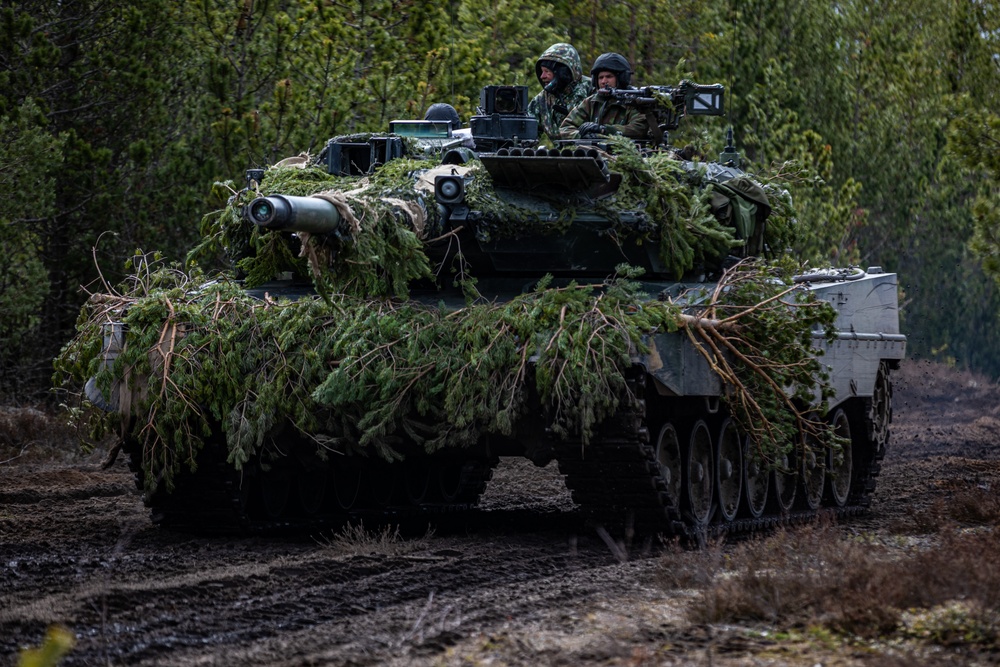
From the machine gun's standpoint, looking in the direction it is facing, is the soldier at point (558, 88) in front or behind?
in front

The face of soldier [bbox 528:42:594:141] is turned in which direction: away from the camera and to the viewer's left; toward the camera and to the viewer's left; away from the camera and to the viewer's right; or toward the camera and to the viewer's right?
toward the camera and to the viewer's left

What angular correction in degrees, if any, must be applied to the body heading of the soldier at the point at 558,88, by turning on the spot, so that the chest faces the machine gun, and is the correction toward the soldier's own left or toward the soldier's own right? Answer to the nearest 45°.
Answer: approximately 90° to the soldier's own left

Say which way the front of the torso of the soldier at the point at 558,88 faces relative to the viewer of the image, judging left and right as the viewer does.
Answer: facing the viewer and to the left of the viewer

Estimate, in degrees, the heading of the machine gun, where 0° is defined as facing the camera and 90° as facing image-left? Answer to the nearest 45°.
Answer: approximately 90°

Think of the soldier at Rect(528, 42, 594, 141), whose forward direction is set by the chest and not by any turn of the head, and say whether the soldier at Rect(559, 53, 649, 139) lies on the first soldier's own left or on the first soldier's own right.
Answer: on the first soldier's own left
